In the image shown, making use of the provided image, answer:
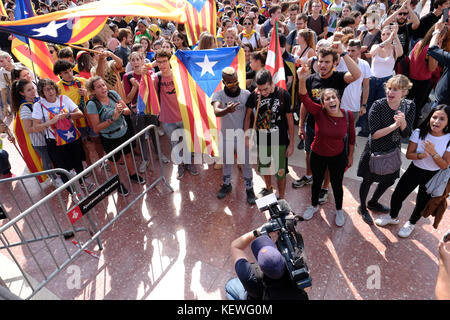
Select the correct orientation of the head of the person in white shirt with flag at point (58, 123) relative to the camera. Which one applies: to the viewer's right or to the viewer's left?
to the viewer's right

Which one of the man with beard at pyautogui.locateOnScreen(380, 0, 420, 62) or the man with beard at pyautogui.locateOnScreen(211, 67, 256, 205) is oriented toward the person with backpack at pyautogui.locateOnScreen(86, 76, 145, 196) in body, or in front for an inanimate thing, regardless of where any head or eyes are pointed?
the man with beard at pyautogui.locateOnScreen(380, 0, 420, 62)

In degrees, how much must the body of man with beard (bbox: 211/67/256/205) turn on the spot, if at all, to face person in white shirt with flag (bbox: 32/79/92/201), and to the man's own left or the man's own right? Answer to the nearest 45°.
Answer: approximately 90° to the man's own right

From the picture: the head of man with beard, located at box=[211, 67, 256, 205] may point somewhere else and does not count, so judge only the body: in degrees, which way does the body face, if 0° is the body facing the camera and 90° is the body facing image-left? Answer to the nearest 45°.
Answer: approximately 0°

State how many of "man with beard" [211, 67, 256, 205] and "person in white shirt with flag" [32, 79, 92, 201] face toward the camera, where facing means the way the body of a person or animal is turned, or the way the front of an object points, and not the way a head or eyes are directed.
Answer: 2

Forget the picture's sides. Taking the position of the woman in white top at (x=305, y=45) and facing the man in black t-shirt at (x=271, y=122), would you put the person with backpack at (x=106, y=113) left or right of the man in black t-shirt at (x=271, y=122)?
right

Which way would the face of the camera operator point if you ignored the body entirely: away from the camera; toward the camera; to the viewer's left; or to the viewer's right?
away from the camera

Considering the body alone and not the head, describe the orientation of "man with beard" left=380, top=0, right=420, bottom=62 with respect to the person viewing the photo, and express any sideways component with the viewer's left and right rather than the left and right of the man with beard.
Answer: facing the viewer and to the left of the viewer
